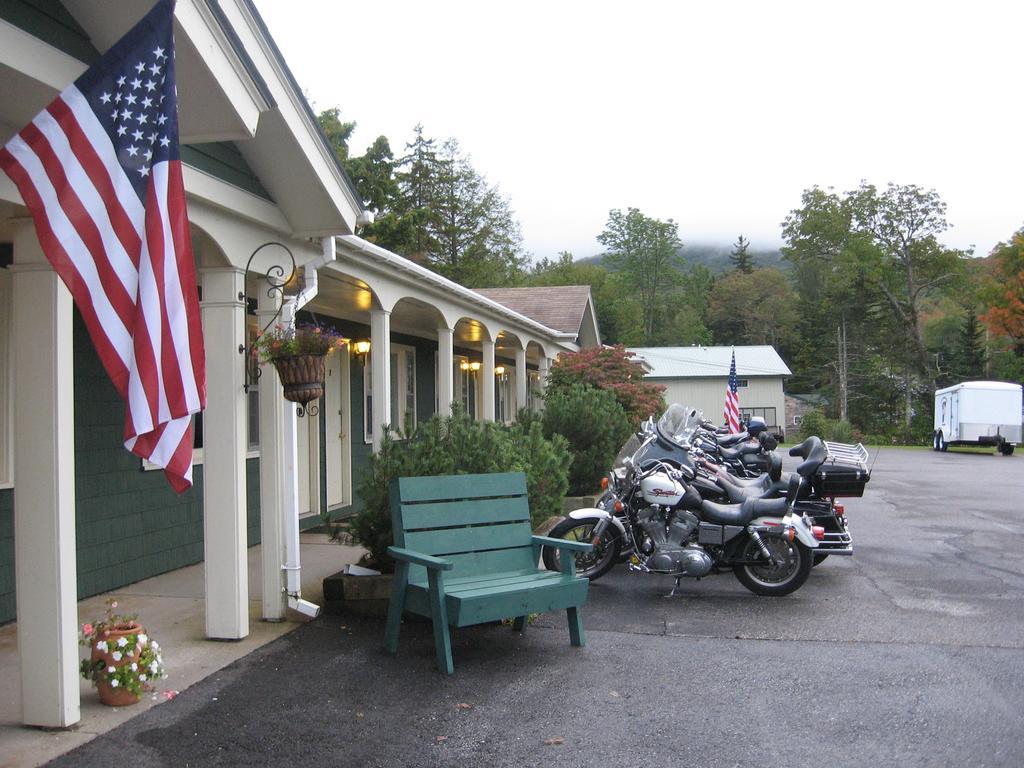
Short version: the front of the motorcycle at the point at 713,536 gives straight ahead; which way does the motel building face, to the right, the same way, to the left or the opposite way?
the opposite way

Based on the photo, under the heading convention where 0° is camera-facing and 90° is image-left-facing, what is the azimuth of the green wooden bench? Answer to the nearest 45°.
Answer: approximately 315°

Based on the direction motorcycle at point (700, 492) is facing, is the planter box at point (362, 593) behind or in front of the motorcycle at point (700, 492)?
in front

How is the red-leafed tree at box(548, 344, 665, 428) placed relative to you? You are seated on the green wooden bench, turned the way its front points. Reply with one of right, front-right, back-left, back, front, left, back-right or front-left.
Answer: back-left

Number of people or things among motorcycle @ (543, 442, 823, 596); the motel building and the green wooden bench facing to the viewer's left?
1

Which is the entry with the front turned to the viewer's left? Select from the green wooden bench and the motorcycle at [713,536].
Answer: the motorcycle

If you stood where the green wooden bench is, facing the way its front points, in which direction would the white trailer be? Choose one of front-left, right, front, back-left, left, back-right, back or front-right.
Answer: left

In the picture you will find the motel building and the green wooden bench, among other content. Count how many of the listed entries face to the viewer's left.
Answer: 0

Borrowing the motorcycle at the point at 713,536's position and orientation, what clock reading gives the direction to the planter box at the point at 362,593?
The planter box is roughly at 11 o'clock from the motorcycle.

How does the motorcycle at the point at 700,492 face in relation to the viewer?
to the viewer's left

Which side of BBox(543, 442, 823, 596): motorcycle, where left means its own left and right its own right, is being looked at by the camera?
left
